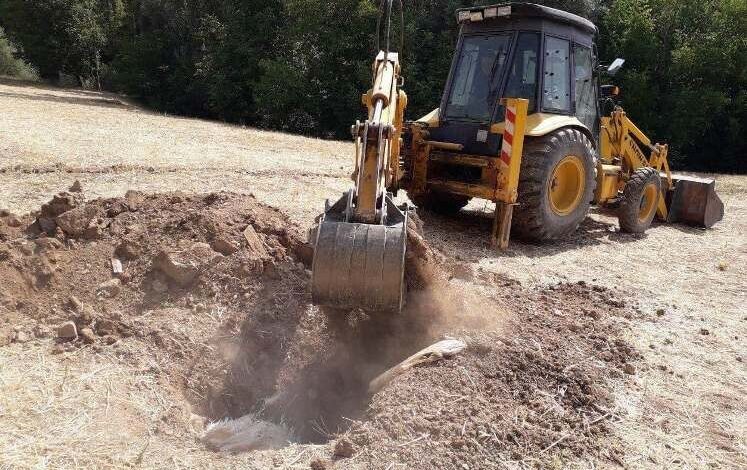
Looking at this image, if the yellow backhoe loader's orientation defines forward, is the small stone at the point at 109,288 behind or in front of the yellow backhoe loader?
behind

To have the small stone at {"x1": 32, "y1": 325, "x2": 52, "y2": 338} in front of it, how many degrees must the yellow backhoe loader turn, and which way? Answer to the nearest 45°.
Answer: approximately 180°

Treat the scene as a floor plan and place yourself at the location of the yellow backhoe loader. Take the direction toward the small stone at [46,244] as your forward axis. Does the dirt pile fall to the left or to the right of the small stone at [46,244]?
left

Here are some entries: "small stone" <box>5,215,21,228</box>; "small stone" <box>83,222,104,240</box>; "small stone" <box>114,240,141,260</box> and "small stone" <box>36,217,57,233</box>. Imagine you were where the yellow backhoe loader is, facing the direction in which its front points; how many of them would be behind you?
4

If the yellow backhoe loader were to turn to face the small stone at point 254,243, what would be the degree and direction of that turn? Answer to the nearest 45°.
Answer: approximately 180°

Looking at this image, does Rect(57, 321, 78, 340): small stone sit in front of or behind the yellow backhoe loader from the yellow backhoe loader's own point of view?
behind

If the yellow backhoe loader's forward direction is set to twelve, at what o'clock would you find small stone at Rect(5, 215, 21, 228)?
The small stone is roughly at 6 o'clock from the yellow backhoe loader.

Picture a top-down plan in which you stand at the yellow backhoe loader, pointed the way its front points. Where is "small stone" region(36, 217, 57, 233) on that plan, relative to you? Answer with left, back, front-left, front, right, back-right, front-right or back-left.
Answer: back

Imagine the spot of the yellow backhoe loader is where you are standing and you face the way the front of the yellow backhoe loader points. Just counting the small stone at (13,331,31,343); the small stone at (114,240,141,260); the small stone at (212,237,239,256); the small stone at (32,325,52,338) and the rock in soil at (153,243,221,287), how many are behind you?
5

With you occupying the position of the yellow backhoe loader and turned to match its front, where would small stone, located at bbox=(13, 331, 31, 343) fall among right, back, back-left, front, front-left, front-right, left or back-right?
back

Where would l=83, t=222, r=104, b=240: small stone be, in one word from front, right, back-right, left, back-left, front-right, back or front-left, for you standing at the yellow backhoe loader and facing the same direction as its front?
back

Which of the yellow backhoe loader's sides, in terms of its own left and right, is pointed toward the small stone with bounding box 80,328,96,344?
back

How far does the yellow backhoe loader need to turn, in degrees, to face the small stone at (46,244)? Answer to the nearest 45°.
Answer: approximately 180°

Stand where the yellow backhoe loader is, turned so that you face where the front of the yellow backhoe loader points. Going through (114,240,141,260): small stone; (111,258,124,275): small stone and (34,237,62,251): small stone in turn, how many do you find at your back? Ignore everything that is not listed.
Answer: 3

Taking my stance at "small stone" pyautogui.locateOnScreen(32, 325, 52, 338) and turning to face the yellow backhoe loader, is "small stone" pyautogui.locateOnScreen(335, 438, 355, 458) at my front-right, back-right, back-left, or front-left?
front-right

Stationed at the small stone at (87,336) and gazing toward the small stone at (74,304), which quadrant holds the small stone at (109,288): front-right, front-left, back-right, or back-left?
front-right

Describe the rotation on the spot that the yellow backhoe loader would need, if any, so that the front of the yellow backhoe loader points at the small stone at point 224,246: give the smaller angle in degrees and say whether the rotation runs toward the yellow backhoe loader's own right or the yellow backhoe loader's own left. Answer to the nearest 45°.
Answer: approximately 180°

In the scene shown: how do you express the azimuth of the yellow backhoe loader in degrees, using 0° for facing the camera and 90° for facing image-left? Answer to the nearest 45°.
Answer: approximately 225°

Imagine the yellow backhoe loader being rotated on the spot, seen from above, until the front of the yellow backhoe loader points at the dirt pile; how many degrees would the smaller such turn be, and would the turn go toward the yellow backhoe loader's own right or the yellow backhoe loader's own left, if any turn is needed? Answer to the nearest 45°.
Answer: approximately 135° to the yellow backhoe loader's own right

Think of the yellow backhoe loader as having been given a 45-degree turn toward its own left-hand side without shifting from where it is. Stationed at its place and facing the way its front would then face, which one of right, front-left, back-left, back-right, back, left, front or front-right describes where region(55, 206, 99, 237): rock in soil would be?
back-left
